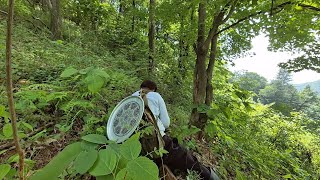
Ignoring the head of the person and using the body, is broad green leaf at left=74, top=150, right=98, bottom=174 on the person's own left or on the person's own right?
on the person's own left

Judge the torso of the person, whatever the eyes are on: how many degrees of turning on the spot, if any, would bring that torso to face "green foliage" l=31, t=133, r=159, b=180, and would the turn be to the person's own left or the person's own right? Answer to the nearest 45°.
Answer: approximately 90° to the person's own left

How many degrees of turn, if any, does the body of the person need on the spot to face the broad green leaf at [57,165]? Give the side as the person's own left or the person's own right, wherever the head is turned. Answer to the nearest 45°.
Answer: approximately 90° to the person's own left

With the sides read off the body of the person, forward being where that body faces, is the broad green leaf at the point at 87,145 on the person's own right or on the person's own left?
on the person's own left

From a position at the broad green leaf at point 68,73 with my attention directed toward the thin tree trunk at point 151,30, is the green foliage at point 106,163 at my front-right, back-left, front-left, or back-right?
back-right
